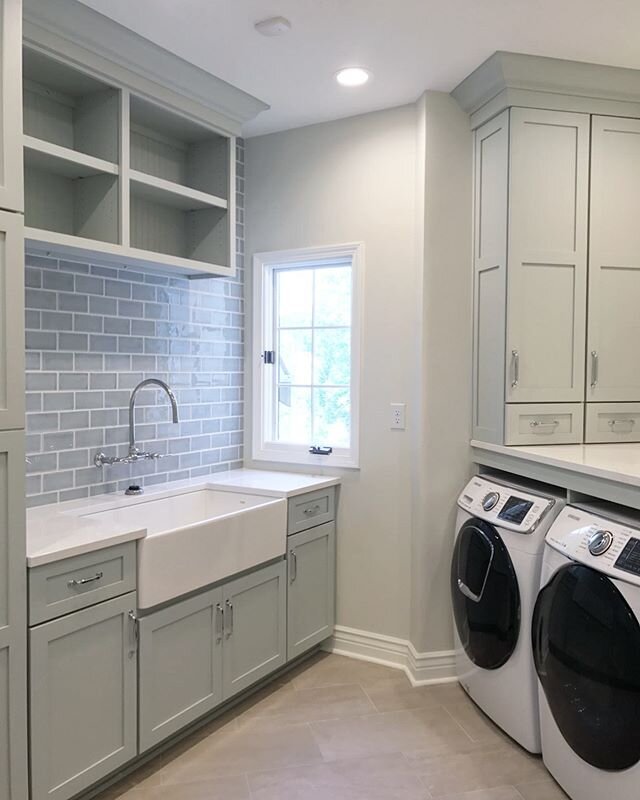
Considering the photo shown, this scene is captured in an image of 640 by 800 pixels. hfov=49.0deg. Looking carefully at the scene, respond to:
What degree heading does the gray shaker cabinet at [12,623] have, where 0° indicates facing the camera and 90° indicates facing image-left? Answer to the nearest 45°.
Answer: approximately 315°

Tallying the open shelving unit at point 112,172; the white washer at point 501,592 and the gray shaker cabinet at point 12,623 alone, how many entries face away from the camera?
0

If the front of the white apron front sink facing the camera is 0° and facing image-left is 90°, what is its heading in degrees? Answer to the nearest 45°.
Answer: approximately 315°

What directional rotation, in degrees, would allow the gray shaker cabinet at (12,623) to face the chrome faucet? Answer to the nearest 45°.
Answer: approximately 90° to its left

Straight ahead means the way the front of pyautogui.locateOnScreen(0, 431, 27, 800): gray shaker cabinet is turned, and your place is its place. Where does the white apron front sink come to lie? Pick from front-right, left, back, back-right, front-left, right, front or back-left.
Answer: left

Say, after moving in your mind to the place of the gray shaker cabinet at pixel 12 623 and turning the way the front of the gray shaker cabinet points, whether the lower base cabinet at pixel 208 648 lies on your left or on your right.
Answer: on your left

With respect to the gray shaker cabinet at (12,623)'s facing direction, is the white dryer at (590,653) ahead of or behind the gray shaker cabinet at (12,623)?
ahead

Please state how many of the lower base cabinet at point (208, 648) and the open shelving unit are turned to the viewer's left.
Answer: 0

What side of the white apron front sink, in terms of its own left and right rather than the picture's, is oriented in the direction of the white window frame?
left

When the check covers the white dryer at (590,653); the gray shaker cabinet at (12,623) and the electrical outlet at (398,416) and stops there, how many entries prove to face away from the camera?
0

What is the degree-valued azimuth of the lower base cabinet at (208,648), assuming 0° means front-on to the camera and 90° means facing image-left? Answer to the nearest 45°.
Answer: approximately 315°

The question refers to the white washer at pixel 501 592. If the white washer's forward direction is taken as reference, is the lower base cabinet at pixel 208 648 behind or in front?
in front
